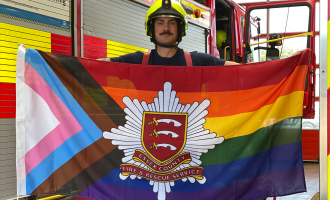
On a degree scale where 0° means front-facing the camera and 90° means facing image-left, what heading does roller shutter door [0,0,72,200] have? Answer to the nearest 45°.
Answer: approximately 315°

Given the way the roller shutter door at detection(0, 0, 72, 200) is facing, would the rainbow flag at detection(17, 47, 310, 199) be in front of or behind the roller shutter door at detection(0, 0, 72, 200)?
in front

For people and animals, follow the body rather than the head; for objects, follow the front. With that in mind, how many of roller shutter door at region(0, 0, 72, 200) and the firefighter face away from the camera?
0

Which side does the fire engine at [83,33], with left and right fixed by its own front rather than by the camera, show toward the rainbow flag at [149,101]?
right

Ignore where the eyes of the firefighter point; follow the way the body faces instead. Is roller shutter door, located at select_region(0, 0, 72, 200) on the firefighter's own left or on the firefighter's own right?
on the firefighter's own right

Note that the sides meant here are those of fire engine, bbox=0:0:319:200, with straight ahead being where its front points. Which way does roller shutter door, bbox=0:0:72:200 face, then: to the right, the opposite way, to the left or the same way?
to the right

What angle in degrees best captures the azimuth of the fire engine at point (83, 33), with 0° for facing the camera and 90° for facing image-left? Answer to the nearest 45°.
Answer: approximately 225°
